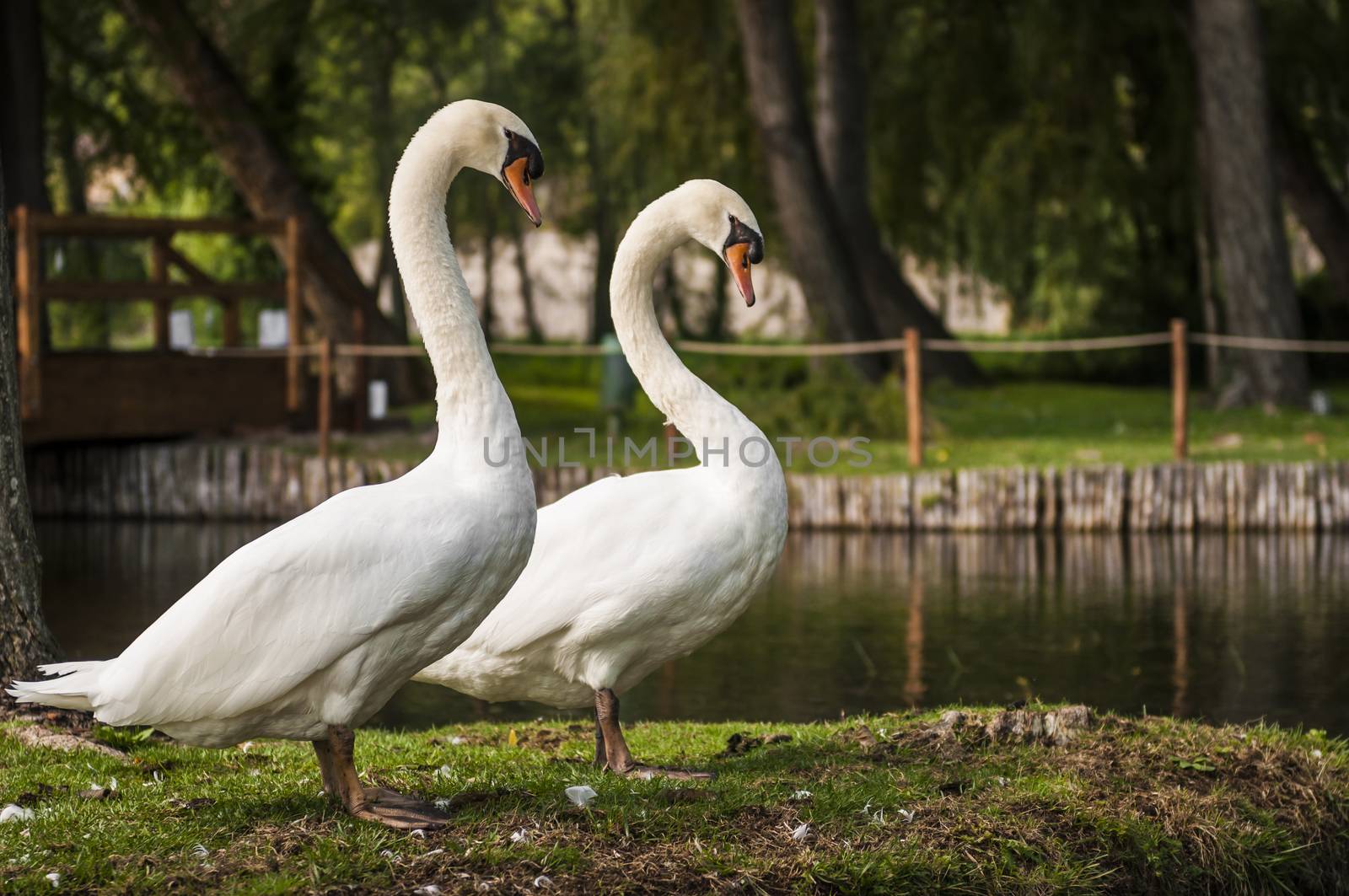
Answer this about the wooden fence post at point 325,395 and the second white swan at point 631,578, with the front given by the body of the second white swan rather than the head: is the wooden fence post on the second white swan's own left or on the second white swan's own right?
on the second white swan's own left

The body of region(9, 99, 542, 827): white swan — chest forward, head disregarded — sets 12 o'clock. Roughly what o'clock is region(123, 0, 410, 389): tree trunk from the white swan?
The tree trunk is roughly at 9 o'clock from the white swan.

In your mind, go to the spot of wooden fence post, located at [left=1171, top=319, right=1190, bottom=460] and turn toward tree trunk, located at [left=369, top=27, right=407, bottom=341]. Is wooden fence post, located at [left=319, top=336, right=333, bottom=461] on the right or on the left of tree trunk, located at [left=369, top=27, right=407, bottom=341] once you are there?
left

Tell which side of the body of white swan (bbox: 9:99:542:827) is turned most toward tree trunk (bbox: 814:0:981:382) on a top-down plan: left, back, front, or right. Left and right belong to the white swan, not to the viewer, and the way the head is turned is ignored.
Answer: left

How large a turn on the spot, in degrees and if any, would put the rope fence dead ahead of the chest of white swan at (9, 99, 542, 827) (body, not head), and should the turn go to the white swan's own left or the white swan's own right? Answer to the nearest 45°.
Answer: approximately 45° to the white swan's own left

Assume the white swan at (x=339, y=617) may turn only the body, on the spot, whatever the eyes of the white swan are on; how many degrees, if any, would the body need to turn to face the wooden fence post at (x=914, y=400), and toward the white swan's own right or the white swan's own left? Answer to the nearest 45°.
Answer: approximately 45° to the white swan's own left

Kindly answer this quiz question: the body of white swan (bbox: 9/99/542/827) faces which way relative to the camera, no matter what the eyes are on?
to the viewer's right

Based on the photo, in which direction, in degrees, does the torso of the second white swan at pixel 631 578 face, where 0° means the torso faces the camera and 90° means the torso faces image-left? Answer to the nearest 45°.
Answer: approximately 270°

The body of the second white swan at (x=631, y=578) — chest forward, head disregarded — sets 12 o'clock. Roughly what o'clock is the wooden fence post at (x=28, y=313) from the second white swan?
The wooden fence post is roughly at 8 o'clock from the second white swan.

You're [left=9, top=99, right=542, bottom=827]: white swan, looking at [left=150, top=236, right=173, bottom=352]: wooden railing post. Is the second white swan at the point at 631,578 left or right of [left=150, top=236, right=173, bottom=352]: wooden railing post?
right

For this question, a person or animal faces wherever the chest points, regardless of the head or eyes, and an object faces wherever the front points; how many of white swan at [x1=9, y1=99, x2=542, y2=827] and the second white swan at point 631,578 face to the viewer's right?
2

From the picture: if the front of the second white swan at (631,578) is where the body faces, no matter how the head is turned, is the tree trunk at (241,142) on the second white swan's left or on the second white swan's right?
on the second white swan's left

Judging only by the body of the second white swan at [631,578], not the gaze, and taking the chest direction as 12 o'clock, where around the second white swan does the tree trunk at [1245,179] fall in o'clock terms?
The tree trunk is roughly at 10 o'clock from the second white swan.

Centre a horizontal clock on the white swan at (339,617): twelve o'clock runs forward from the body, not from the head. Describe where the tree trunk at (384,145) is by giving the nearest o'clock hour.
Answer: The tree trunk is roughly at 9 o'clock from the white swan.
